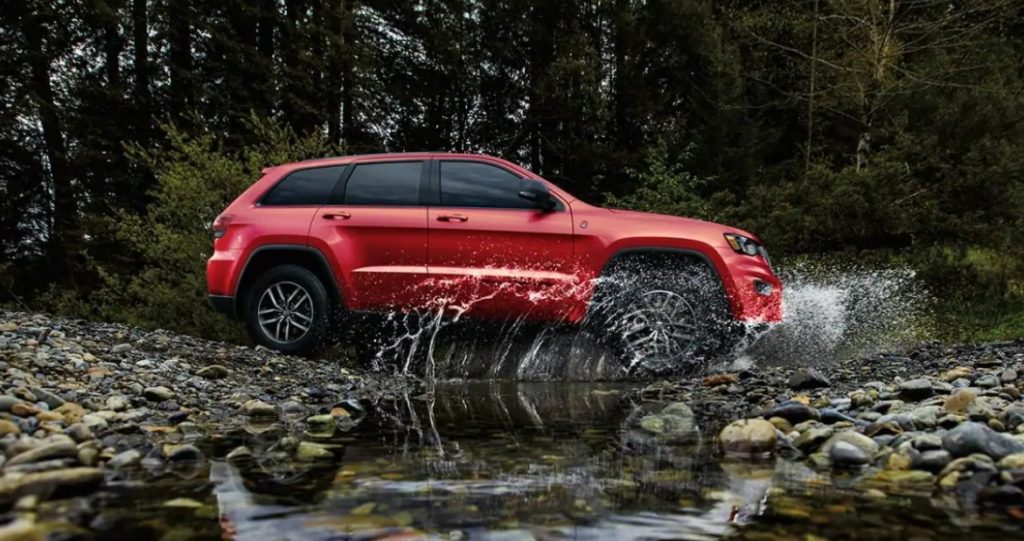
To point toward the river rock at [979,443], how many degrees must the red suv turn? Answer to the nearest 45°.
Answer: approximately 45° to its right

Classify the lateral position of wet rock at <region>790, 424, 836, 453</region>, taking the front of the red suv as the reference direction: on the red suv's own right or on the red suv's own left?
on the red suv's own right

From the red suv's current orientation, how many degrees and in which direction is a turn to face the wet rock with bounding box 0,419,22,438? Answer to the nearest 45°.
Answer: approximately 135° to its right

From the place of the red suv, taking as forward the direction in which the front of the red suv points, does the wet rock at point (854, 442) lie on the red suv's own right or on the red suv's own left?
on the red suv's own right

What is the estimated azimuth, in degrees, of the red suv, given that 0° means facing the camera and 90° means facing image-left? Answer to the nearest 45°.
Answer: approximately 270°

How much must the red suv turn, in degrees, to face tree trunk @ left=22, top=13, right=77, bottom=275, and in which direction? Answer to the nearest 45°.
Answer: approximately 135° to its left

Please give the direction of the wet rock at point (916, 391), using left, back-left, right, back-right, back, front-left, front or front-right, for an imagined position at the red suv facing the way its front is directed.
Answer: front-right

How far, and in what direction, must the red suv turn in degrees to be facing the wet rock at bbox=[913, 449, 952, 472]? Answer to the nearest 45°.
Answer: approximately 45° to its right

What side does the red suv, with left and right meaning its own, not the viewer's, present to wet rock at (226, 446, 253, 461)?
right

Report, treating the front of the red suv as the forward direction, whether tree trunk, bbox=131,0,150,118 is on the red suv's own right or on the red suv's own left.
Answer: on the red suv's own left

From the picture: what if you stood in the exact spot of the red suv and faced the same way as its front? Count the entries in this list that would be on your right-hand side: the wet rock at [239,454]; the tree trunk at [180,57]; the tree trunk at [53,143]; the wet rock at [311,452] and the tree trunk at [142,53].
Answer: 2

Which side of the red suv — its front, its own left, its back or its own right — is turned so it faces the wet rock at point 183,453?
right

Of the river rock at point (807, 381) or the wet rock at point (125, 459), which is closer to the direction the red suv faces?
the river rock

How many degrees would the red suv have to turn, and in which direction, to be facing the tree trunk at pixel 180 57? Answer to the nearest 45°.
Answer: approximately 135° to its left

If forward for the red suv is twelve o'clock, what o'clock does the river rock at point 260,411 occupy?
The river rock is roughly at 4 o'clock from the red suv.

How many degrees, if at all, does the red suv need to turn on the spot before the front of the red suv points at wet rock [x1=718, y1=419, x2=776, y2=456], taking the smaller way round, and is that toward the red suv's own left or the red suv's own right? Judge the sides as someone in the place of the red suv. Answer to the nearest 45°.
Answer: approximately 45° to the red suv's own right

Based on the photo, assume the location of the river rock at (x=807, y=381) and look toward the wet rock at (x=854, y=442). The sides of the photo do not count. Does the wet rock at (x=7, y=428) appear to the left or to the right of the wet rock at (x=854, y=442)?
right

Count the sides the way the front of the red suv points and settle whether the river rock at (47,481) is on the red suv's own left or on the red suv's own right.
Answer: on the red suv's own right
